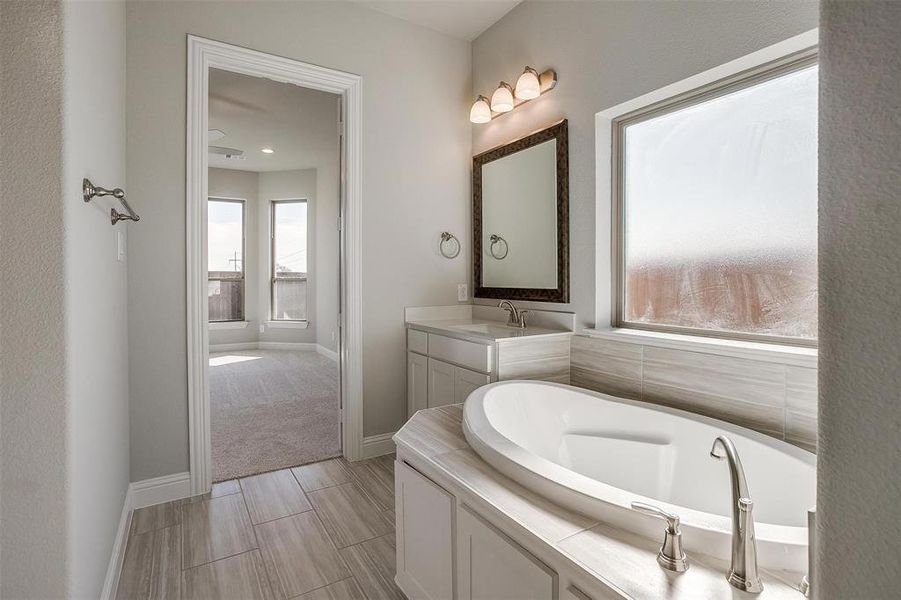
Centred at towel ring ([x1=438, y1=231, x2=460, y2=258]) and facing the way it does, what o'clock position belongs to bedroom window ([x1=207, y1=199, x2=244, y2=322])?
The bedroom window is roughly at 6 o'clock from the towel ring.

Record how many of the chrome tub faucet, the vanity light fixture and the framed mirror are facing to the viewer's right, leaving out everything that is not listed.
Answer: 0

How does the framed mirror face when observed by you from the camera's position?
facing the viewer and to the left of the viewer

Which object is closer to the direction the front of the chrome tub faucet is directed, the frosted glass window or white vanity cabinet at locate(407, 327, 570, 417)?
the white vanity cabinet

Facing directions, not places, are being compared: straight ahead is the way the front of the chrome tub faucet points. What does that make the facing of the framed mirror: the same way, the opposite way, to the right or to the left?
to the left

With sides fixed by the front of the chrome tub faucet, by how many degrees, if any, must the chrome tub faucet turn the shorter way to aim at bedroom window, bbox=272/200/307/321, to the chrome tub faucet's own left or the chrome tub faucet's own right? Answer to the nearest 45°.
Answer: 0° — it already faces it

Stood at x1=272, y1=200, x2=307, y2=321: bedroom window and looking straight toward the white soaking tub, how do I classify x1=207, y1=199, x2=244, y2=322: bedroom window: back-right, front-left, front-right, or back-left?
back-right

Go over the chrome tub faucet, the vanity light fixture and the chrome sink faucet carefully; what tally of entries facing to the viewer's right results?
0

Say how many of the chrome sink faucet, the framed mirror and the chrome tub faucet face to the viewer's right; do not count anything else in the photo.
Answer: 0

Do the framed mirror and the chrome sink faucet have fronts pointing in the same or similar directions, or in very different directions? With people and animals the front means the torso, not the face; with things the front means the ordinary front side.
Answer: same or similar directions

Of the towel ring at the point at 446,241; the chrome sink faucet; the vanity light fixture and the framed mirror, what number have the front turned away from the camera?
0

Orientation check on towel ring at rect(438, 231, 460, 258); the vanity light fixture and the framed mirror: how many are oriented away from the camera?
0

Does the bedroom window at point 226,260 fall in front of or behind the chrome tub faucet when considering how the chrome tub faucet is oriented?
in front

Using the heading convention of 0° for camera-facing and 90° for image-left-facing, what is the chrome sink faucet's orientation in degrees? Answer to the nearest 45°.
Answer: approximately 45°
